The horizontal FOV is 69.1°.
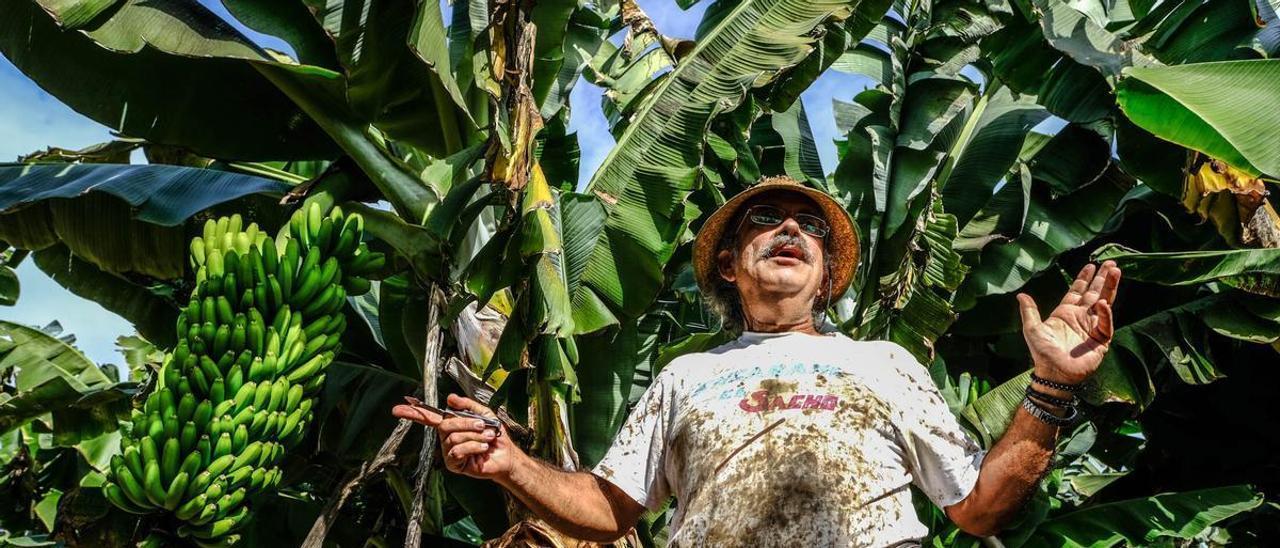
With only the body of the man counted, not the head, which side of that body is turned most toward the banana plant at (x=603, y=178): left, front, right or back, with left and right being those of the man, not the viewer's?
back

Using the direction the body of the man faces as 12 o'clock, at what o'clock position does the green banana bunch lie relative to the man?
The green banana bunch is roughly at 4 o'clock from the man.

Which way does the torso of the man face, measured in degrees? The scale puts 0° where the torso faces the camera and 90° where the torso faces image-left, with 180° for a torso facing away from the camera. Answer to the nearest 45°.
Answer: approximately 0°
